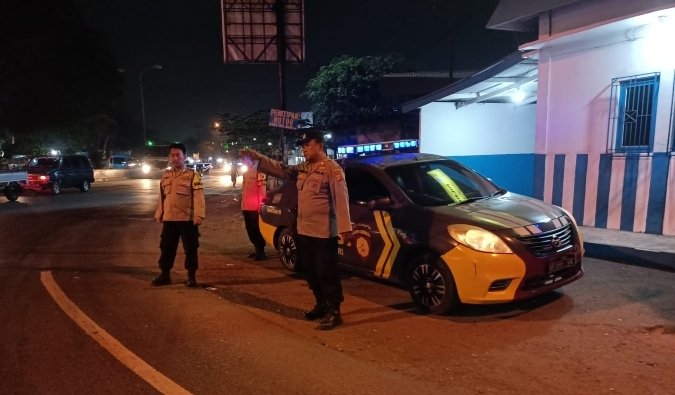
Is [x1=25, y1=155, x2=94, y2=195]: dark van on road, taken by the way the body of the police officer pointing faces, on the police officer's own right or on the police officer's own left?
on the police officer's own right

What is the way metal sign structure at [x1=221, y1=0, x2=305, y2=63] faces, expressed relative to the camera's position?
facing away from the viewer

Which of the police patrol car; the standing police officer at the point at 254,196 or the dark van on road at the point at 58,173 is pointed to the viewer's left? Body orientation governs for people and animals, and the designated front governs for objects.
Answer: the standing police officer

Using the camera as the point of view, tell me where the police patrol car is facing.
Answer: facing the viewer and to the right of the viewer

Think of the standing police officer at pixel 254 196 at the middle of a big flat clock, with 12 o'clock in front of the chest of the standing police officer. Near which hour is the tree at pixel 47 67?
The tree is roughly at 2 o'clock from the standing police officer.

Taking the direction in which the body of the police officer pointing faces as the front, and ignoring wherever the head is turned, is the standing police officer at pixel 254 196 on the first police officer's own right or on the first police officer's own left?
on the first police officer's own right

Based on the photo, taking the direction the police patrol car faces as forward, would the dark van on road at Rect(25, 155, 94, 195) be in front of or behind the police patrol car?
behind

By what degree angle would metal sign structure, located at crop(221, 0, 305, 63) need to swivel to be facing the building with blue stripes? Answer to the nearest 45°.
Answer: approximately 135° to its right

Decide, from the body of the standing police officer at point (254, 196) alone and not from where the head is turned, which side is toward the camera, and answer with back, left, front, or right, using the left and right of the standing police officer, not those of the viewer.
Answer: left

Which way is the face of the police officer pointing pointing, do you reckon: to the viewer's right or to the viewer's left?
to the viewer's left

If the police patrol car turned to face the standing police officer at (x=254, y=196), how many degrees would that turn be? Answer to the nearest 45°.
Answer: approximately 180°

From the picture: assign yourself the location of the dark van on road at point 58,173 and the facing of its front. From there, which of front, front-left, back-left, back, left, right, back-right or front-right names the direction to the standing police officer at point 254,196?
back-right

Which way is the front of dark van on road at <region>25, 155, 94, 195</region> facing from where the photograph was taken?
facing away from the viewer and to the right of the viewer
